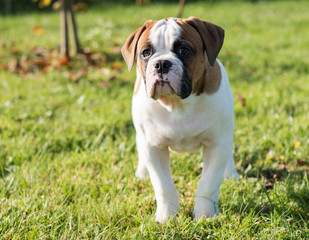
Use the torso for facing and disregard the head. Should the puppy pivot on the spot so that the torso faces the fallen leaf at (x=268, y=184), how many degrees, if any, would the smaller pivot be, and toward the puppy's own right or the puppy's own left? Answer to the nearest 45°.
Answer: approximately 135° to the puppy's own left

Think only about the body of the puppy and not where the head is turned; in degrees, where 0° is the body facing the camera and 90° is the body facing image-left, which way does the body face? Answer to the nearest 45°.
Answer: approximately 0°

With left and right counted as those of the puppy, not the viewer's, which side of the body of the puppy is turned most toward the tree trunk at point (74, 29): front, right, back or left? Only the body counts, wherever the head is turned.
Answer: back

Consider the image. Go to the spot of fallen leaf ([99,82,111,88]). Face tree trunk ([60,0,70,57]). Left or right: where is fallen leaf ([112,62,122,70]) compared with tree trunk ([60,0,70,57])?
right

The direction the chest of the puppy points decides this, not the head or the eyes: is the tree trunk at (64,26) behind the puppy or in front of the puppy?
behind

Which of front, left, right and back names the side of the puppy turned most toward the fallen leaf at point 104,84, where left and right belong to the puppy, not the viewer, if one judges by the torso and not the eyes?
back

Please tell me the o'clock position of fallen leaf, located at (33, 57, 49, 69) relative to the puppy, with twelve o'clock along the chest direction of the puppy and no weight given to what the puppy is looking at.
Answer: The fallen leaf is roughly at 5 o'clock from the puppy.
